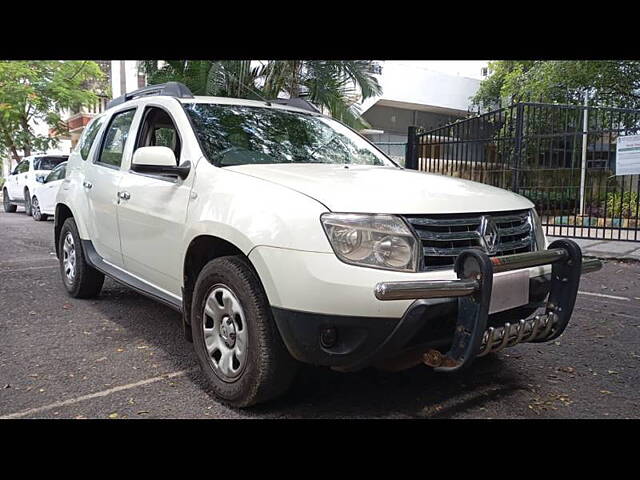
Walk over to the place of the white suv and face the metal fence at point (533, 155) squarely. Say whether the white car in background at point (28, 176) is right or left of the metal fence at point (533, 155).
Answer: left

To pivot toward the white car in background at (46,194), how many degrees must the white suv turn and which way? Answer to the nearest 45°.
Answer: approximately 180°

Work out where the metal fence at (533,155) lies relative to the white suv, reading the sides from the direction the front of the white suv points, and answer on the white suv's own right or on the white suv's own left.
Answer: on the white suv's own left

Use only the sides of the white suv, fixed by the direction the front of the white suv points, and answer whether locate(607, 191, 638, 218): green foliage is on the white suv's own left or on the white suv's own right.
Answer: on the white suv's own left

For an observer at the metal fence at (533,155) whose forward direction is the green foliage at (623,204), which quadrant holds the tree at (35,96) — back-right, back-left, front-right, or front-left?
back-left

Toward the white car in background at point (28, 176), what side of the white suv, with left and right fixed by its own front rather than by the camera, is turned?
back

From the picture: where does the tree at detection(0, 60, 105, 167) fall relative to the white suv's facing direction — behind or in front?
behind
